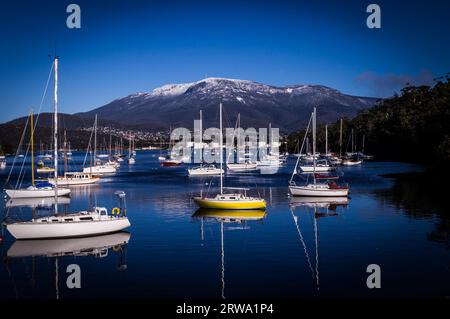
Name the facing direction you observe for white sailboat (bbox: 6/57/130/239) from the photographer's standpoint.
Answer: facing to the left of the viewer
